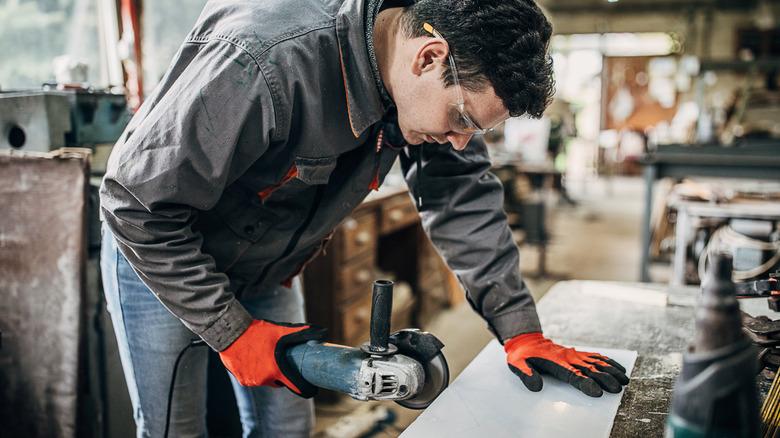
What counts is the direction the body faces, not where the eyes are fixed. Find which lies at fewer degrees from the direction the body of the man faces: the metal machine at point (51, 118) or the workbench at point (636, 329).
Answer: the workbench

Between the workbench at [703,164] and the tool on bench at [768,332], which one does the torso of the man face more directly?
the tool on bench

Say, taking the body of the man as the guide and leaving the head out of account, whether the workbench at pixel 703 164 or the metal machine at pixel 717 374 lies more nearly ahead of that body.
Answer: the metal machine

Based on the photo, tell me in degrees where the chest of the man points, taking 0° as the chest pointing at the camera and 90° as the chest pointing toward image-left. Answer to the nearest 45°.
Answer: approximately 315°

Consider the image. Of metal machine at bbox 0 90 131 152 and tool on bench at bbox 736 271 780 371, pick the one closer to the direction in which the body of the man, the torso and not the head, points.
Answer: the tool on bench

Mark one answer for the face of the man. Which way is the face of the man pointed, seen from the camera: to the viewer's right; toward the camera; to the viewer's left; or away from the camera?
to the viewer's right

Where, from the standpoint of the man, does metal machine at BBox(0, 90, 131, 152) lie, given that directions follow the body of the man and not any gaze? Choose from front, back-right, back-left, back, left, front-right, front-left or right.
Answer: back

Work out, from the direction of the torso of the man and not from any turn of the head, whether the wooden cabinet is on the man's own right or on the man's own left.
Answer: on the man's own left

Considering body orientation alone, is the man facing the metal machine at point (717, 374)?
yes
